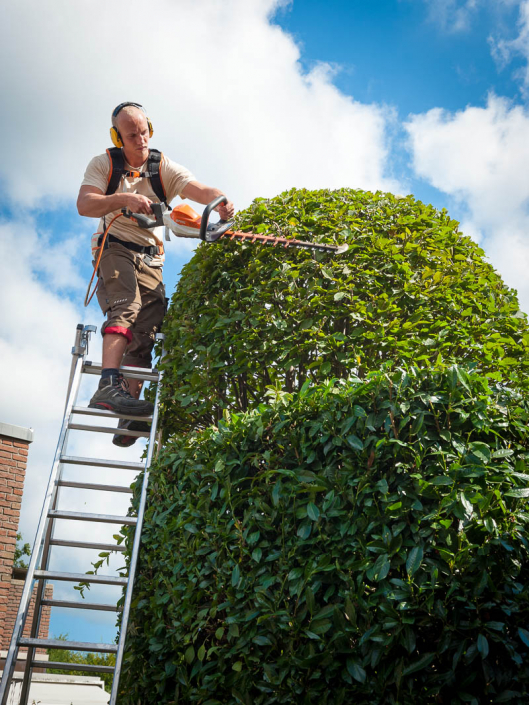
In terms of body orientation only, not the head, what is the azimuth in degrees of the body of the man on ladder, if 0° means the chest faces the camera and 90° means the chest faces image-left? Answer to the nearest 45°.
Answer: approximately 315°

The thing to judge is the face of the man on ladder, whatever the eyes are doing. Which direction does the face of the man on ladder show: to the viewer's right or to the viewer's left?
to the viewer's right
